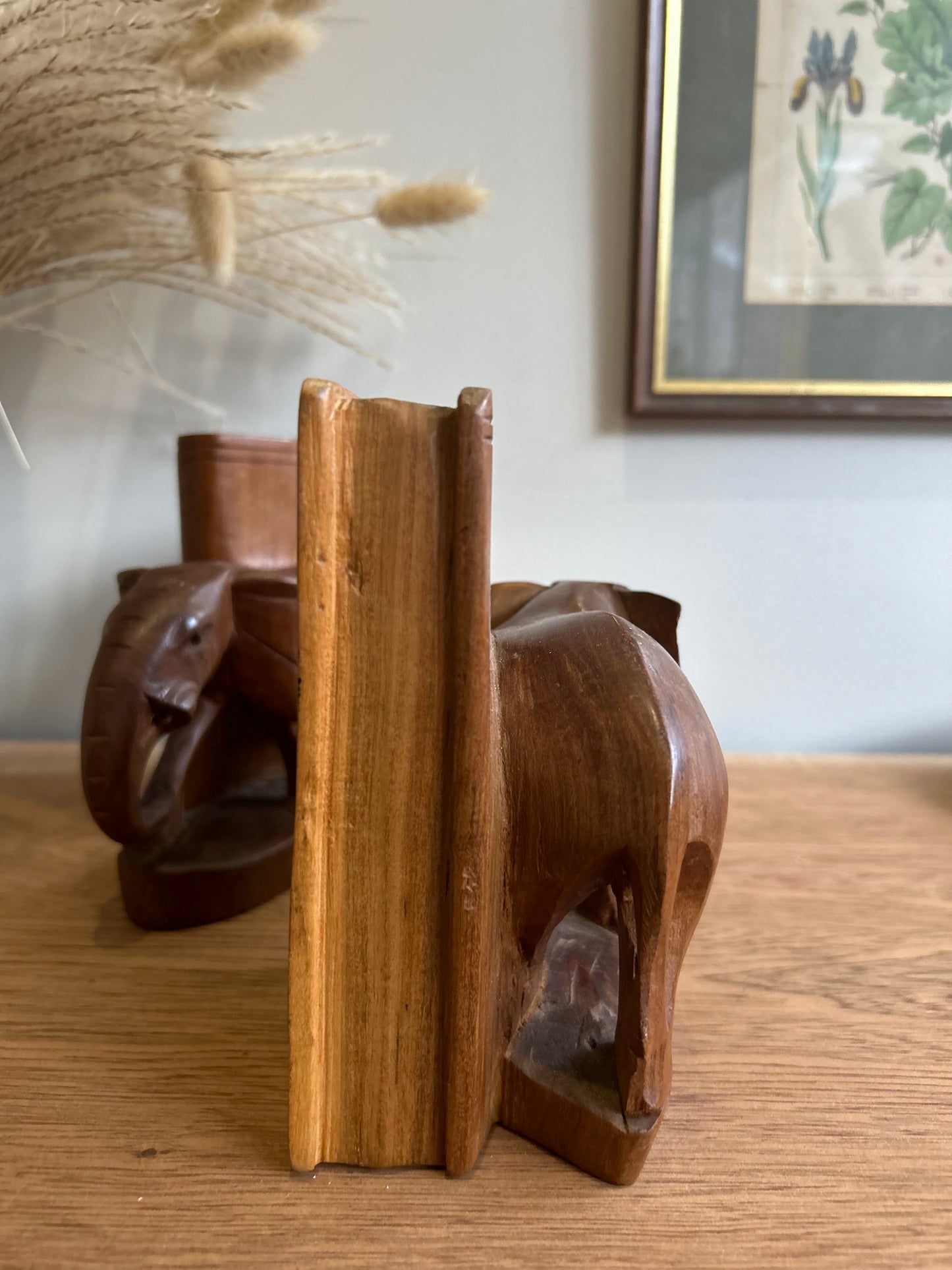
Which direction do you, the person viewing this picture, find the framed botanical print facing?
facing the viewer
